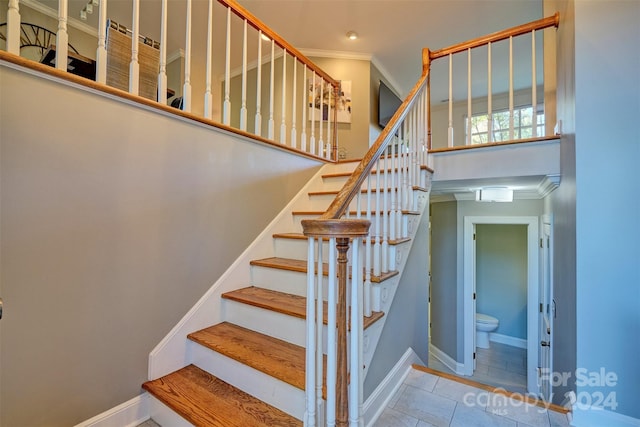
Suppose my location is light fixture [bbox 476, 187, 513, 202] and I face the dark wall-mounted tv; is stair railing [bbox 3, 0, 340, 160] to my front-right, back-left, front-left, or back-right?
front-left

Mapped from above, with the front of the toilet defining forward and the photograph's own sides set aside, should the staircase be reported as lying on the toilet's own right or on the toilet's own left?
on the toilet's own right
